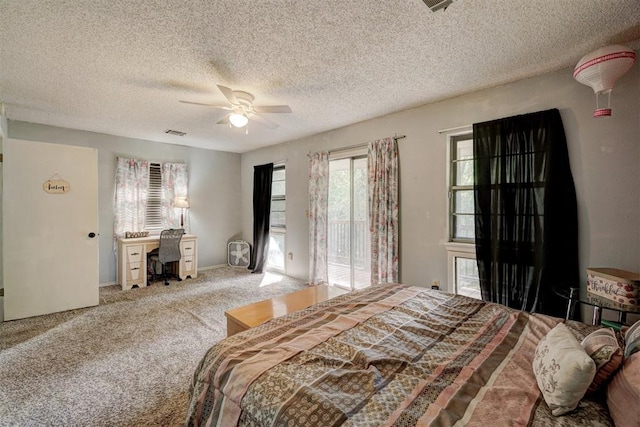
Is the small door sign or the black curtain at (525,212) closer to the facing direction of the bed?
the small door sign

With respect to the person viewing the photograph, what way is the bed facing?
facing away from the viewer and to the left of the viewer

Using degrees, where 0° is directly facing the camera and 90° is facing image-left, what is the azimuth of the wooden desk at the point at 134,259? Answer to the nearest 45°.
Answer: approximately 315°

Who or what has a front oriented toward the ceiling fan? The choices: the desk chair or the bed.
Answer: the bed

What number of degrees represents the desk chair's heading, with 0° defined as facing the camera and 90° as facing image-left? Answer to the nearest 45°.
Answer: approximately 135°

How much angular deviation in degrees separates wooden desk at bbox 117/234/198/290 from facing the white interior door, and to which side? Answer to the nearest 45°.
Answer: approximately 90° to its right

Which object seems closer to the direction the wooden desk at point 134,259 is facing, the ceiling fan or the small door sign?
the ceiling fan
